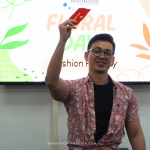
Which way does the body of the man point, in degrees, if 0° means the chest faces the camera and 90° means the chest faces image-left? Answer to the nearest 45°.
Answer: approximately 0°
